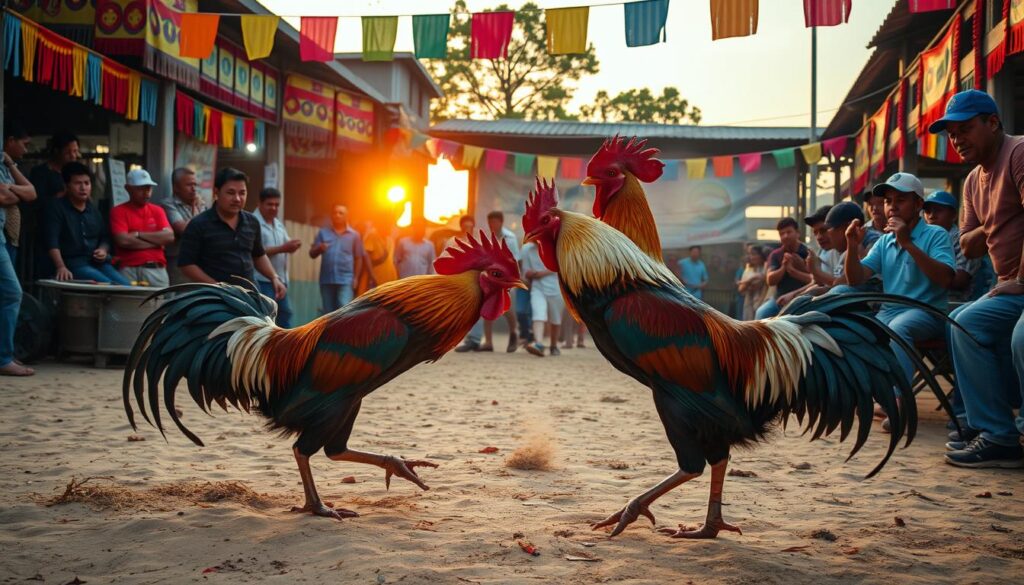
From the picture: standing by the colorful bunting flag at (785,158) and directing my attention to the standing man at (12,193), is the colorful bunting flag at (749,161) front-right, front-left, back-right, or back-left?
front-right

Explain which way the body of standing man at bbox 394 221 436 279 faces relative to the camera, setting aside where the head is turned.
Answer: toward the camera

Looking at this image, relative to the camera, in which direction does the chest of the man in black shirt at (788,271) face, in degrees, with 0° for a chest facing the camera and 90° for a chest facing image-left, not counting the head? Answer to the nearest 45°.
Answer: approximately 45°

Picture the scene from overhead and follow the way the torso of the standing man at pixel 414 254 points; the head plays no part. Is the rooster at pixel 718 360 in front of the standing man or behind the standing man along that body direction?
in front

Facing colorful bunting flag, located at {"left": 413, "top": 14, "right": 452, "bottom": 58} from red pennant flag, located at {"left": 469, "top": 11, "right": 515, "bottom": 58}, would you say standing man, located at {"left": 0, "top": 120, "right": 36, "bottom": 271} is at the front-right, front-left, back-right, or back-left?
front-left

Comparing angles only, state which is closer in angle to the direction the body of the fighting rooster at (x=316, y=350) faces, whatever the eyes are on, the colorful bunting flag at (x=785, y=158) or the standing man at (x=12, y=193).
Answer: the colorful bunting flag

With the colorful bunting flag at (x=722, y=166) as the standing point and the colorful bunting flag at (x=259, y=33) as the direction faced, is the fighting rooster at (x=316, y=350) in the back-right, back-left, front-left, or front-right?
front-left

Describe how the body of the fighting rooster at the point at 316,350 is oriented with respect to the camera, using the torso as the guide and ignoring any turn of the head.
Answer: to the viewer's right

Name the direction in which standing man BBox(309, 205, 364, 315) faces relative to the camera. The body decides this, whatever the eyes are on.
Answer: toward the camera

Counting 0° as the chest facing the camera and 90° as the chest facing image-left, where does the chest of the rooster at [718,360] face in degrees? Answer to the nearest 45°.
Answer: approximately 90°

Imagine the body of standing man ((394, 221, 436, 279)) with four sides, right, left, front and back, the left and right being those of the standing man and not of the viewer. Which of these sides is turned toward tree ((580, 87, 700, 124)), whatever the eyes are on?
back
